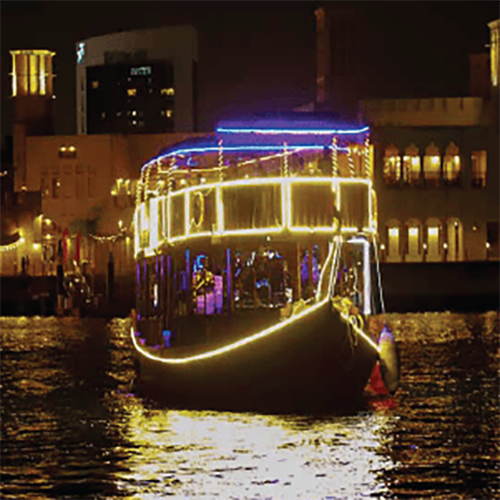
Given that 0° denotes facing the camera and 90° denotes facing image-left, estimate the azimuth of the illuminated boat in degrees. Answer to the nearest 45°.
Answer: approximately 315°
